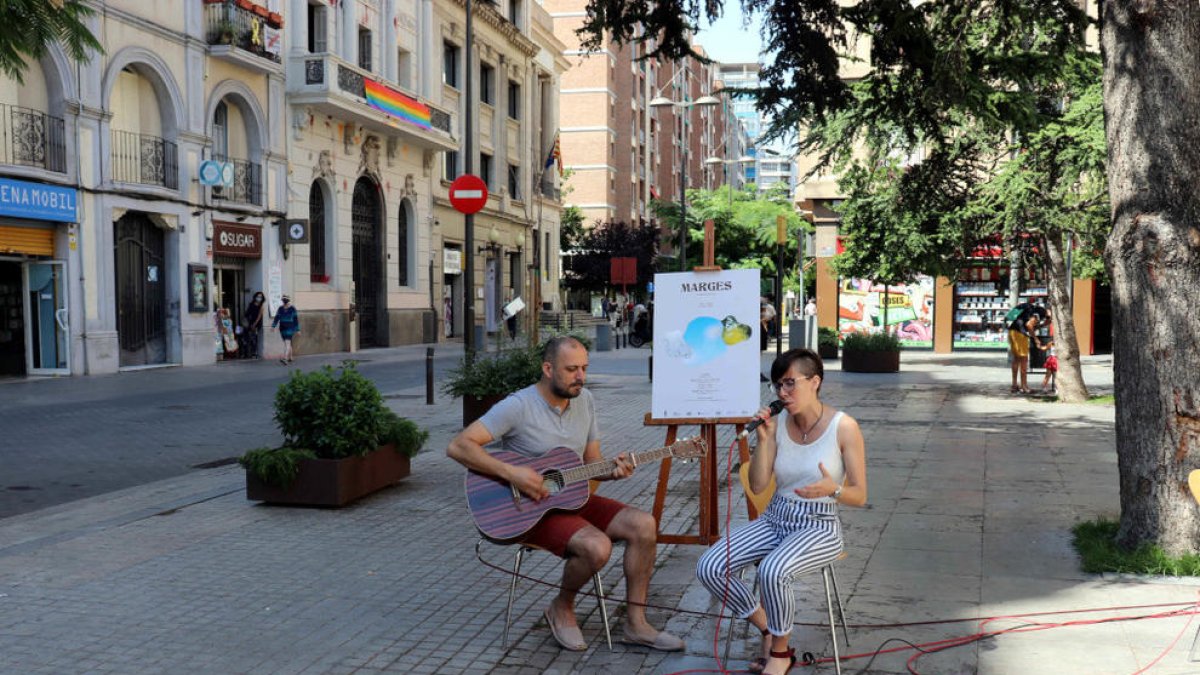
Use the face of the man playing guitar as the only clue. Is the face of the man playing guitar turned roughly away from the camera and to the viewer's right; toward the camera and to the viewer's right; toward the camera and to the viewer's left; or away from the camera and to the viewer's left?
toward the camera and to the viewer's right

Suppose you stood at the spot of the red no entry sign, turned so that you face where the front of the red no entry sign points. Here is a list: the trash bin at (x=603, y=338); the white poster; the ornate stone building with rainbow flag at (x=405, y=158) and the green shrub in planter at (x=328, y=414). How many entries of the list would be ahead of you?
2

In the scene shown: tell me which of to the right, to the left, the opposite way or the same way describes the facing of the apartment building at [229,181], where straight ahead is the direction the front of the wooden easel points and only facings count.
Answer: to the left

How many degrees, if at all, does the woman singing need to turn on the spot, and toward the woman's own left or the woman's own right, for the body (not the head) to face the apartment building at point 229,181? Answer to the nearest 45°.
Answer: approximately 90° to the woman's own right

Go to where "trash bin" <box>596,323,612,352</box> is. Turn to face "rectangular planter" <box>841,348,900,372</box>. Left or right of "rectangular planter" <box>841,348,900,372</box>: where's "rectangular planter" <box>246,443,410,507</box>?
right

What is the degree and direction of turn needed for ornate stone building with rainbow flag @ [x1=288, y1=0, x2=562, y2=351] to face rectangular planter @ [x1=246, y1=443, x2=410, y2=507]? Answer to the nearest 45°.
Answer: approximately 45° to its right

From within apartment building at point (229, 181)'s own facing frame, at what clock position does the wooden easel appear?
The wooden easel is roughly at 1 o'clock from the apartment building.
